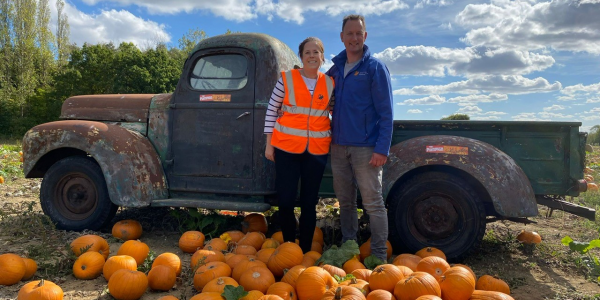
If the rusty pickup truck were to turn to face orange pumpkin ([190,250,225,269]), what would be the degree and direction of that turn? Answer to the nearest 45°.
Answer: approximately 90° to its left

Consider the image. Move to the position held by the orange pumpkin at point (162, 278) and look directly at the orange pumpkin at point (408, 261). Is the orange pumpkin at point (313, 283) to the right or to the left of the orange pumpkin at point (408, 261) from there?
right

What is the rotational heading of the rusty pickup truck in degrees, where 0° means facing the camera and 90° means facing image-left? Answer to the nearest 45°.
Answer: approximately 90°

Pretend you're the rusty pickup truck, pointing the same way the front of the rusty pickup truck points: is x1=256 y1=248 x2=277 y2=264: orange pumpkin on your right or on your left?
on your left

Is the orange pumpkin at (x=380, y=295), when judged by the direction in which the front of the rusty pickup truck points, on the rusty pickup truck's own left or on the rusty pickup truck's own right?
on the rusty pickup truck's own left

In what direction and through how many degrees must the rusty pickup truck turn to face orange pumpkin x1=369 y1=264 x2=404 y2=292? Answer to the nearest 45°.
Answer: approximately 135° to its left

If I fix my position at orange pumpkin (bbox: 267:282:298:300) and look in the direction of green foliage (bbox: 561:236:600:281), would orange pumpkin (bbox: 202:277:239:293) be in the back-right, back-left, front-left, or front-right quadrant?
back-left

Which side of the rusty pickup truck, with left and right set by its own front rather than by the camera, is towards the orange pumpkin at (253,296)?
left

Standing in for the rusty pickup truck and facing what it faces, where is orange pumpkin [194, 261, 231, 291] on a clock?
The orange pumpkin is roughly at 9 o'clock from the rusty pickup truck.

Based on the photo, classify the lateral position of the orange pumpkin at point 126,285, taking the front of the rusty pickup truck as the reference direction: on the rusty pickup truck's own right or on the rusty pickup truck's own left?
on the rusty pickup truck's own left

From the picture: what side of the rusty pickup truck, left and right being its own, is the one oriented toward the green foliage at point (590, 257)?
back

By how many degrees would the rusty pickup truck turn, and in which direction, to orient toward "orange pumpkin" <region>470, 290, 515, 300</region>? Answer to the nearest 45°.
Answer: approximately 135° to its left
